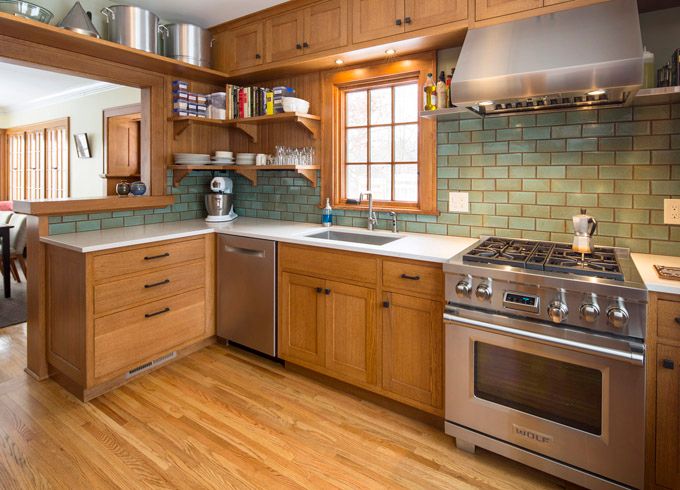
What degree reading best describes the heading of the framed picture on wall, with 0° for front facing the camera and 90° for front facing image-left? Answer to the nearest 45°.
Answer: approximately 45°

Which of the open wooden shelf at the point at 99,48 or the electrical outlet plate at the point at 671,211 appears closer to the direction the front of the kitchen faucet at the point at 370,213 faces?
the open wooden shelf

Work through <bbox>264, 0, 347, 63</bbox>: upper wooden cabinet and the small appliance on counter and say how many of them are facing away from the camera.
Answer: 0

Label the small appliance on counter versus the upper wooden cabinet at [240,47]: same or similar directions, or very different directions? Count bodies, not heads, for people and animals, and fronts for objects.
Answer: same or similar directions

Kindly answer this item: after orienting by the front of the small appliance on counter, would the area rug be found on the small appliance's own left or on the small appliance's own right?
on the small appliance's own right

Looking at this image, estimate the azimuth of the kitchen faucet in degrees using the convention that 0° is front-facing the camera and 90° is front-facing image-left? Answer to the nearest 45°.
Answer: approximately 45°

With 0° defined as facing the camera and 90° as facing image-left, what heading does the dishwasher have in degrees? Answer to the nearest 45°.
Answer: approximately 45°

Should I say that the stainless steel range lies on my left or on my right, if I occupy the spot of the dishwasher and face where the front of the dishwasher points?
on my left

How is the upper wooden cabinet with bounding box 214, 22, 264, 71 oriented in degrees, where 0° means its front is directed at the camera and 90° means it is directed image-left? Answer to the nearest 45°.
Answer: approximately 45°

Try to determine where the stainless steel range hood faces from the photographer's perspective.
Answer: facing the viewer and to the left of the viewer

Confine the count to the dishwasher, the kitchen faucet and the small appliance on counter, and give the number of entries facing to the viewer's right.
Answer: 0

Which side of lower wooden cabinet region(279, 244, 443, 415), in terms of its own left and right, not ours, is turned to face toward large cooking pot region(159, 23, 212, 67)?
right

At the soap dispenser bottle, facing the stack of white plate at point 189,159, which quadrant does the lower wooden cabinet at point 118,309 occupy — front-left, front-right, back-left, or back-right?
front-left

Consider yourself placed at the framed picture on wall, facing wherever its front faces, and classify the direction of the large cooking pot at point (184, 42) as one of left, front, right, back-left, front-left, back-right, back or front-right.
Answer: front-left

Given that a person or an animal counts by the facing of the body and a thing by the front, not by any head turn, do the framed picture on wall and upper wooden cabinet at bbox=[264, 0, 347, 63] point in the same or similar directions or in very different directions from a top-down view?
same or similar directions

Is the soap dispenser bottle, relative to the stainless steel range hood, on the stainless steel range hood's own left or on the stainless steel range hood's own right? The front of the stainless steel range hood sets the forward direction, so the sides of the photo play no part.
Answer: on the stainless steel range hood's own right

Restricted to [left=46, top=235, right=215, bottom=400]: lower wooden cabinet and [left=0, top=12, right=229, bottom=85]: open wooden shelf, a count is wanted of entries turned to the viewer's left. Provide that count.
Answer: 0
